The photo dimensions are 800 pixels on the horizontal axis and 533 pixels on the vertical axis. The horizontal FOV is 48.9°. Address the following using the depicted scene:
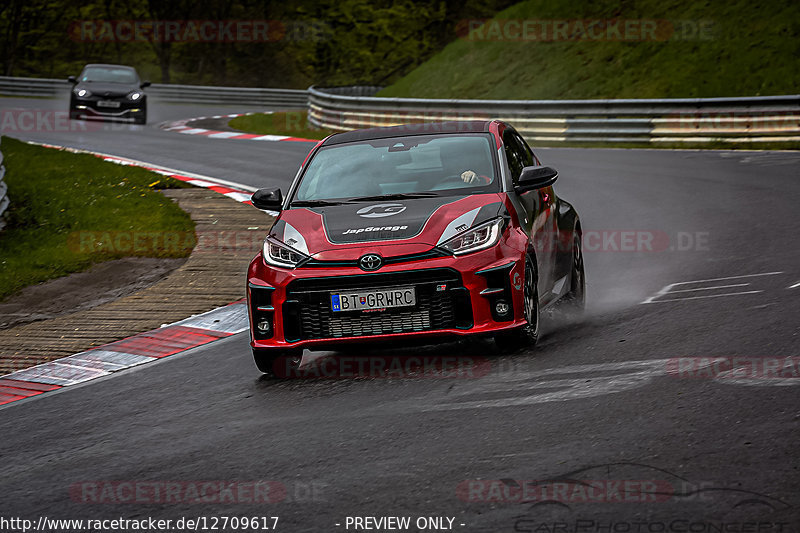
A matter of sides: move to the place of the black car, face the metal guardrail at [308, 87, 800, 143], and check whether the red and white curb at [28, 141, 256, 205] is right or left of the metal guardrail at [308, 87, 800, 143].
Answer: right

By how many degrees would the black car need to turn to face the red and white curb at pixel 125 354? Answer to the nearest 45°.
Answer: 0° — it already faces it

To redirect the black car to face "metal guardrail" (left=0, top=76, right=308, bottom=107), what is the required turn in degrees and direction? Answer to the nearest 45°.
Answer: approximately 180°

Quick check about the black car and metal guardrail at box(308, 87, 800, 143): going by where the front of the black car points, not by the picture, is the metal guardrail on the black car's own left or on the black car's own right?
on the black car's own left

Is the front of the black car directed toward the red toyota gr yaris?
yes

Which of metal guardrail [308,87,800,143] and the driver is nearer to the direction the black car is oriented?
the driver

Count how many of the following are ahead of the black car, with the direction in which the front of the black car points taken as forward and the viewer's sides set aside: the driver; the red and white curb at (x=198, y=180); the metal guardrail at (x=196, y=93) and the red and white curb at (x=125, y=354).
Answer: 3

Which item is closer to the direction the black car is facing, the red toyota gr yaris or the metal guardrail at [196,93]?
the red toyota gr yaris

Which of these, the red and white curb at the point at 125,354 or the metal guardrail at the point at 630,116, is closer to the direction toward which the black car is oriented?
the red and white curb

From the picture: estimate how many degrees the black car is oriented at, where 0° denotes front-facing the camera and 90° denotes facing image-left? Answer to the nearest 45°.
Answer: approximately 0°

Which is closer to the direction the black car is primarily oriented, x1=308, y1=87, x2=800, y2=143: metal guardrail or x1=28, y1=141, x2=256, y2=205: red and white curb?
the red and white curb

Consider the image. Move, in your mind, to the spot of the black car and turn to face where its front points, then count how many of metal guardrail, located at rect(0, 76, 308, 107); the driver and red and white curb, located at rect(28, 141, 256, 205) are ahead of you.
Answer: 2
